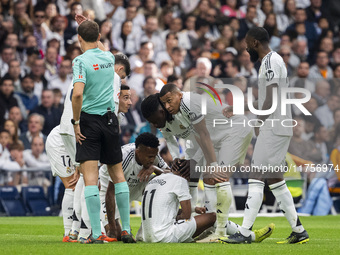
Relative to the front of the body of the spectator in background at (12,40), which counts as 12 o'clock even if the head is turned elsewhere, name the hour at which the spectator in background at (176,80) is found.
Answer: the spectator in background at (176,80) is roughly at 10 o'clock from the spectator in background at (12,40).

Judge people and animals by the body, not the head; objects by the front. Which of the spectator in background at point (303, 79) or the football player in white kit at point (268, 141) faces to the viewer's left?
the football player in white kit

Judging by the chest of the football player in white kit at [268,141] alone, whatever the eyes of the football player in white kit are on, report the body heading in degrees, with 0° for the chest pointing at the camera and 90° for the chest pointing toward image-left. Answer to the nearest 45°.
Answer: approximately 90°

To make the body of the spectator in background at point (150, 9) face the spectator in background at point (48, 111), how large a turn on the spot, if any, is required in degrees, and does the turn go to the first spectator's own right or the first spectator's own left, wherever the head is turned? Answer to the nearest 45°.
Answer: approximately 45° to the first spectator's own right

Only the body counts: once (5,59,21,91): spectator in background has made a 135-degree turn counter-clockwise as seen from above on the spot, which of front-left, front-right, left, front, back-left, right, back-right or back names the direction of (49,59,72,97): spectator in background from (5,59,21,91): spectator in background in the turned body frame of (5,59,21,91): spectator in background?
front-right

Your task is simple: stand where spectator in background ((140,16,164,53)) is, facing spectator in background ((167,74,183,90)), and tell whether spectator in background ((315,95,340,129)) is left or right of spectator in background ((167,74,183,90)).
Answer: left

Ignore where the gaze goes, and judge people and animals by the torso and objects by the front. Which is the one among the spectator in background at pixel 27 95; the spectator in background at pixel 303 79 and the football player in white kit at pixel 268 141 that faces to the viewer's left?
the football player in white kit

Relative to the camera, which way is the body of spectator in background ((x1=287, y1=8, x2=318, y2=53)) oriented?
toward the camera

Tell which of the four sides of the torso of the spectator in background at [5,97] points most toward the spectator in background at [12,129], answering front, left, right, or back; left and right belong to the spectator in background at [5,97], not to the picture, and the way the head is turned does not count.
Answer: front

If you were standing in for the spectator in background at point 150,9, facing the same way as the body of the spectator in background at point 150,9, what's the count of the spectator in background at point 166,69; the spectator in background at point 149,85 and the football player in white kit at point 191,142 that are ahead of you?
3

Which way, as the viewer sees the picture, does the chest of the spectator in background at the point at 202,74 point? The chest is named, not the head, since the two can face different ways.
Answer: toward the camera

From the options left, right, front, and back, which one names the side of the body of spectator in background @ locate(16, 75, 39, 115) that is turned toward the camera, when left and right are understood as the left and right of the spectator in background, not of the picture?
front

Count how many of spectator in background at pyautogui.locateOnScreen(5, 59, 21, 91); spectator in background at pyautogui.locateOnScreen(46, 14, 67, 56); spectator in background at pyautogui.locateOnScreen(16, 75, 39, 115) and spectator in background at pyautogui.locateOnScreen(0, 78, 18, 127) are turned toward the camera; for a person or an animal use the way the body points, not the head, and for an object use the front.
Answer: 4

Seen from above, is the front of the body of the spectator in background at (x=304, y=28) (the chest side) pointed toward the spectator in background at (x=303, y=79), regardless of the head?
yes
